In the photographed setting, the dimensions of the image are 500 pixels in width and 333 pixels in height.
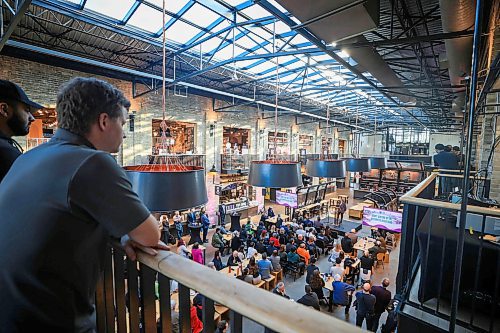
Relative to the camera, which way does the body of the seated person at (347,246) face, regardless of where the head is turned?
away from the camera

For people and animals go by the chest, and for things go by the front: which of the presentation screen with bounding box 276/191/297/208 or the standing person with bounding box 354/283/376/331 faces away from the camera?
the standing person

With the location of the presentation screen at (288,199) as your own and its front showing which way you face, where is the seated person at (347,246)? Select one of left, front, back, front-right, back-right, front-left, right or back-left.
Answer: front-left

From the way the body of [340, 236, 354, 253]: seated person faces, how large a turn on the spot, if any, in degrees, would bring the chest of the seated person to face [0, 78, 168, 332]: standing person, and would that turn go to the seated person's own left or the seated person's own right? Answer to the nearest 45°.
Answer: approximately 180°

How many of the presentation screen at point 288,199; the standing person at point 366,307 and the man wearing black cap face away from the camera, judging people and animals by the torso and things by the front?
1

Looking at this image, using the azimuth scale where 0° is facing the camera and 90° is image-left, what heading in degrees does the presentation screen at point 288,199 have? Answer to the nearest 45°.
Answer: approximately 0°

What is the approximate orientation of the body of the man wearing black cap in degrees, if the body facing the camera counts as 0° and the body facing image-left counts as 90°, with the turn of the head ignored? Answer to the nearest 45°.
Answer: approximately 270°

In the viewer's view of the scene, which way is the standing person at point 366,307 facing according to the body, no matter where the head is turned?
away from the camera
